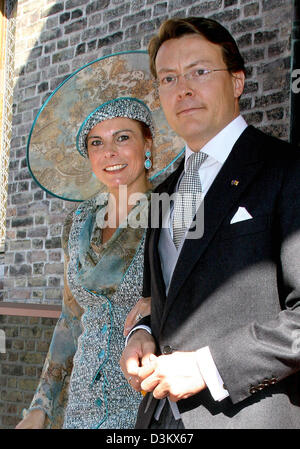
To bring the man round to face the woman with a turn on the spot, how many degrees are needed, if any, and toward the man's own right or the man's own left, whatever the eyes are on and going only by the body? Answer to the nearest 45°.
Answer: approximately 90° to the man's own right

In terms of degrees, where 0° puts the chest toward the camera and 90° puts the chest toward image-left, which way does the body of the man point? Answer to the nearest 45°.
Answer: approximately 45°

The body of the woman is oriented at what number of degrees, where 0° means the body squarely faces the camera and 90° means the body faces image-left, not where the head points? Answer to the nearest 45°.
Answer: approximately 0°
